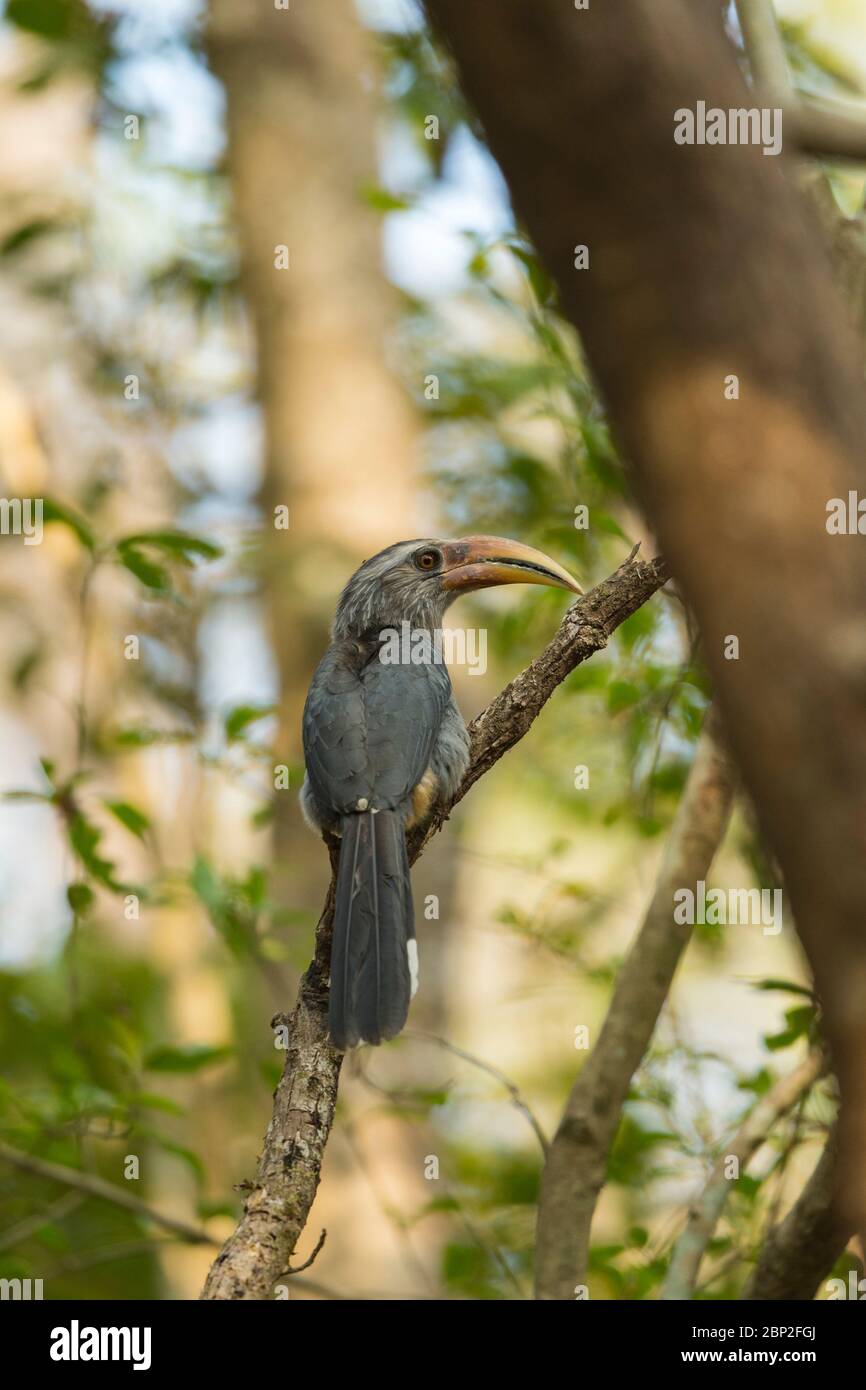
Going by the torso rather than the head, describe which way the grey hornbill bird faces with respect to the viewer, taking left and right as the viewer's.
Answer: facing away from the viewer and to the right of the viewer

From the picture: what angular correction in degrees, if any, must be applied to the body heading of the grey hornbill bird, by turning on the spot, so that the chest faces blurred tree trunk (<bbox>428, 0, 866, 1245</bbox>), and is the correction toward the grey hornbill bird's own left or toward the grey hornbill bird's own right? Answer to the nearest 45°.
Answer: approximately 135° to the grey hornbill bird's own right
